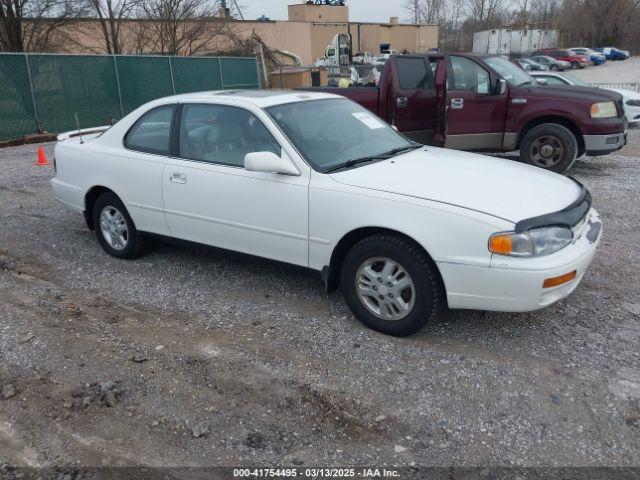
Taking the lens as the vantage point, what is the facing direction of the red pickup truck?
facing to the right of the viewer

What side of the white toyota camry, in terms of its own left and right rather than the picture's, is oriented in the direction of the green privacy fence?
back

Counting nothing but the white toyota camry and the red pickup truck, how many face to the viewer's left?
0

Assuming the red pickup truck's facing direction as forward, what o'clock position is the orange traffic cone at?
The orange traffic cone is roughly at 6 o'clock from the red pickup truck.

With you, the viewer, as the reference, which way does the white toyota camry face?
facing the viewer and to the right of the viewer

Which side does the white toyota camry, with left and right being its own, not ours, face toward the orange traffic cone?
back

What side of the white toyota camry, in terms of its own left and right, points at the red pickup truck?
left

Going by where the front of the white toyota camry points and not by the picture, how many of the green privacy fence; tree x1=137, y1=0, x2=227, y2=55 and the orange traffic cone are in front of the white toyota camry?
0

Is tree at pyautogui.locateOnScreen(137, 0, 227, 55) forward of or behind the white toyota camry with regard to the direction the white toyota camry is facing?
behind

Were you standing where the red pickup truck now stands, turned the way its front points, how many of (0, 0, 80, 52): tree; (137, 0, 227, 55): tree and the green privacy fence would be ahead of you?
0
